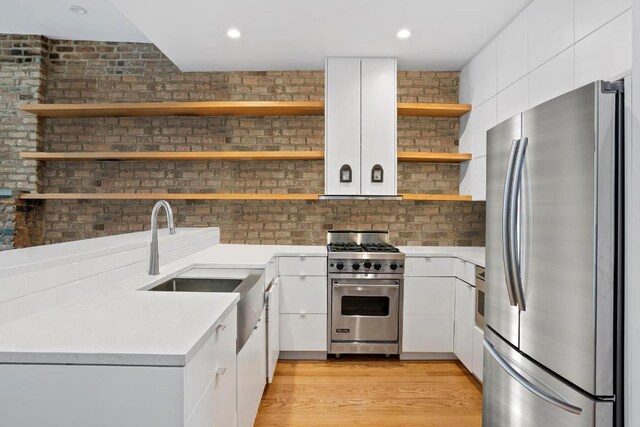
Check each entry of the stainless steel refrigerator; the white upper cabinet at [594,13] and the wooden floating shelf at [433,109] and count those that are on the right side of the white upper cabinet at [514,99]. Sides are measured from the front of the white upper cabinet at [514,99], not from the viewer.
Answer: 1

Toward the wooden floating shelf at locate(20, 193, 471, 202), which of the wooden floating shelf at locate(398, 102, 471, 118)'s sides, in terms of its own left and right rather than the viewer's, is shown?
right

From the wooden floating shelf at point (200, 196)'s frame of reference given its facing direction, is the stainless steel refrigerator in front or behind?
in front

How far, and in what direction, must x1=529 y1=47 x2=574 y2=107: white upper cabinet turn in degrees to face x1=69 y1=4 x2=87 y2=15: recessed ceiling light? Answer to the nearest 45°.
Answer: approximately 45° to its right

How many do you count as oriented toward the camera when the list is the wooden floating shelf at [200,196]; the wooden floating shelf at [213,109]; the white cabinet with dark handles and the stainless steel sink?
3

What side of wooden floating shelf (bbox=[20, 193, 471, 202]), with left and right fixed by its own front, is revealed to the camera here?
front

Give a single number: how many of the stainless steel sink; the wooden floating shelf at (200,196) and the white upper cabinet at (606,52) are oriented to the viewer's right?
1

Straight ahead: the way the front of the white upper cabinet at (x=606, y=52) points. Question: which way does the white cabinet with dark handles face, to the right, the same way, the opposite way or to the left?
to the left

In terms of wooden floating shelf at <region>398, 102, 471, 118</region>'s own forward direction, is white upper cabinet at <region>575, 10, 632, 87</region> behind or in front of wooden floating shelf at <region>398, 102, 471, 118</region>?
in front

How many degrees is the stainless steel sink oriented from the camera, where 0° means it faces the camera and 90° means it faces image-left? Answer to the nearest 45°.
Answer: approximately 270°

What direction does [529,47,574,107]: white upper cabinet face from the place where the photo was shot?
facing the viewer and to the left of the viewer

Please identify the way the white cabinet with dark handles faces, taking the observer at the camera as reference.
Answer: facing the viewer

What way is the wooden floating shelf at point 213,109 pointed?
toward the camera
